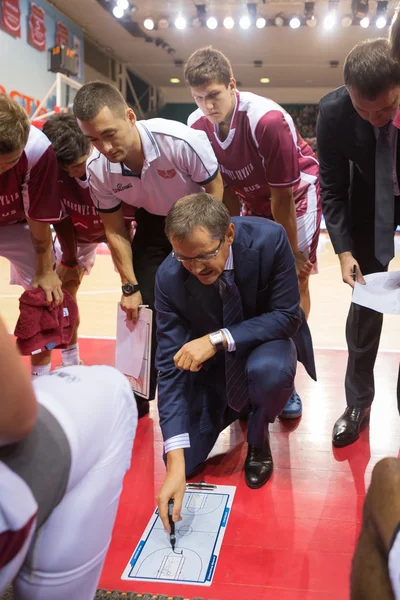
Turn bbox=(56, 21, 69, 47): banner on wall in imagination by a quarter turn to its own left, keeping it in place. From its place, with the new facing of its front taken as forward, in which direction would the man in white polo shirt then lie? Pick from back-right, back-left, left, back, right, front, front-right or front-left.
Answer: back-right

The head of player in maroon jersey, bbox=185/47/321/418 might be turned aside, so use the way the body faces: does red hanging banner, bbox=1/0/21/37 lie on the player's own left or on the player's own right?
on the player's own right

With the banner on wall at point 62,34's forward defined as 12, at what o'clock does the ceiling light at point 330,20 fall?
The ceiling light is roughly at 11 o'clock from the banner on wall.

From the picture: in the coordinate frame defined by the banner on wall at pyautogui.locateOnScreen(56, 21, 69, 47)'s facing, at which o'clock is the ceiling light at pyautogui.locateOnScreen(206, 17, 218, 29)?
The ceiling light is roughly at 11 o'clock from the banner on wall.

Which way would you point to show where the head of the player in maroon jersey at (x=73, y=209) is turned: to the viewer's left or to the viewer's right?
to the viewer's right

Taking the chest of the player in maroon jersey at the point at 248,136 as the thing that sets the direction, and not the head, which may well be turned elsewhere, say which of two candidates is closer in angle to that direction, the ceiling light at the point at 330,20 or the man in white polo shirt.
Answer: the man in white polo shirt

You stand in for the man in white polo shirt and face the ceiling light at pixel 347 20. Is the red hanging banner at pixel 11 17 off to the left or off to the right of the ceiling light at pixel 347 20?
left

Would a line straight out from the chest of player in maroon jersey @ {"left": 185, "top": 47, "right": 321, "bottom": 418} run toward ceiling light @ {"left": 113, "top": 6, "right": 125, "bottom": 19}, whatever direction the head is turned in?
no

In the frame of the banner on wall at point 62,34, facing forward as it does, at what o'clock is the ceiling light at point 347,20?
The ceiling light is roughly at 11 o'clock from the banner on wall.

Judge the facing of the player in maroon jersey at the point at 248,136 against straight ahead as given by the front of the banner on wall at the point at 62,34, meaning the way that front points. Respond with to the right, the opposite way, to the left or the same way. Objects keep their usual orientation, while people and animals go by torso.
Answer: to the right

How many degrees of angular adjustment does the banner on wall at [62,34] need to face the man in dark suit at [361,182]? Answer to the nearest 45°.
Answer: approximately 45° to its right

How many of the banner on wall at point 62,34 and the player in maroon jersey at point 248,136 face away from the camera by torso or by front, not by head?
0

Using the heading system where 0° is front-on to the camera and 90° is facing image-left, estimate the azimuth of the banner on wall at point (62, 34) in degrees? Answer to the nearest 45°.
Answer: approximately 315°

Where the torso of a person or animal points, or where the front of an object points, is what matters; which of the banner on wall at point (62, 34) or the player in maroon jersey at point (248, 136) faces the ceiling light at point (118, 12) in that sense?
the banner on wall

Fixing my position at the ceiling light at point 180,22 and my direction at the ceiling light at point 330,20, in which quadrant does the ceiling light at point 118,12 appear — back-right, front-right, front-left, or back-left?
back-right

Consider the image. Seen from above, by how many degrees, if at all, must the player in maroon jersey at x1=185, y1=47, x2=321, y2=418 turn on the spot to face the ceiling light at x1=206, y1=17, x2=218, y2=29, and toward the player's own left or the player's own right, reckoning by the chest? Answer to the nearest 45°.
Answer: approximately 135° to the player's own right

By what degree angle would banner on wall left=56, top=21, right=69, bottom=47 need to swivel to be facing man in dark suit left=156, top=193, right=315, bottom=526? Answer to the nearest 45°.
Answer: approximately 45° to its right

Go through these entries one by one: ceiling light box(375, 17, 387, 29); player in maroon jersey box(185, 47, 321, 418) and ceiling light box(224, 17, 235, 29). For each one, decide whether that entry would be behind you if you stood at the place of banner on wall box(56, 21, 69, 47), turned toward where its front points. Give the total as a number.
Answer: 0

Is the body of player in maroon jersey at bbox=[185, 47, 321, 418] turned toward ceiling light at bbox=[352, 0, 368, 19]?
no

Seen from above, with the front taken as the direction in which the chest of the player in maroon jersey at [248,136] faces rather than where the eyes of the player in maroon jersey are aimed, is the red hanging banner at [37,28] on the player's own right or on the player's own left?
on the player's own right
